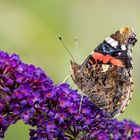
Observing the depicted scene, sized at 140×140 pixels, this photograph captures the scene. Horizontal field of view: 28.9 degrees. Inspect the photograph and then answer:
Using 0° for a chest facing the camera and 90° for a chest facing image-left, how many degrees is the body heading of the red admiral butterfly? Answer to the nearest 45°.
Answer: approximately 90°
